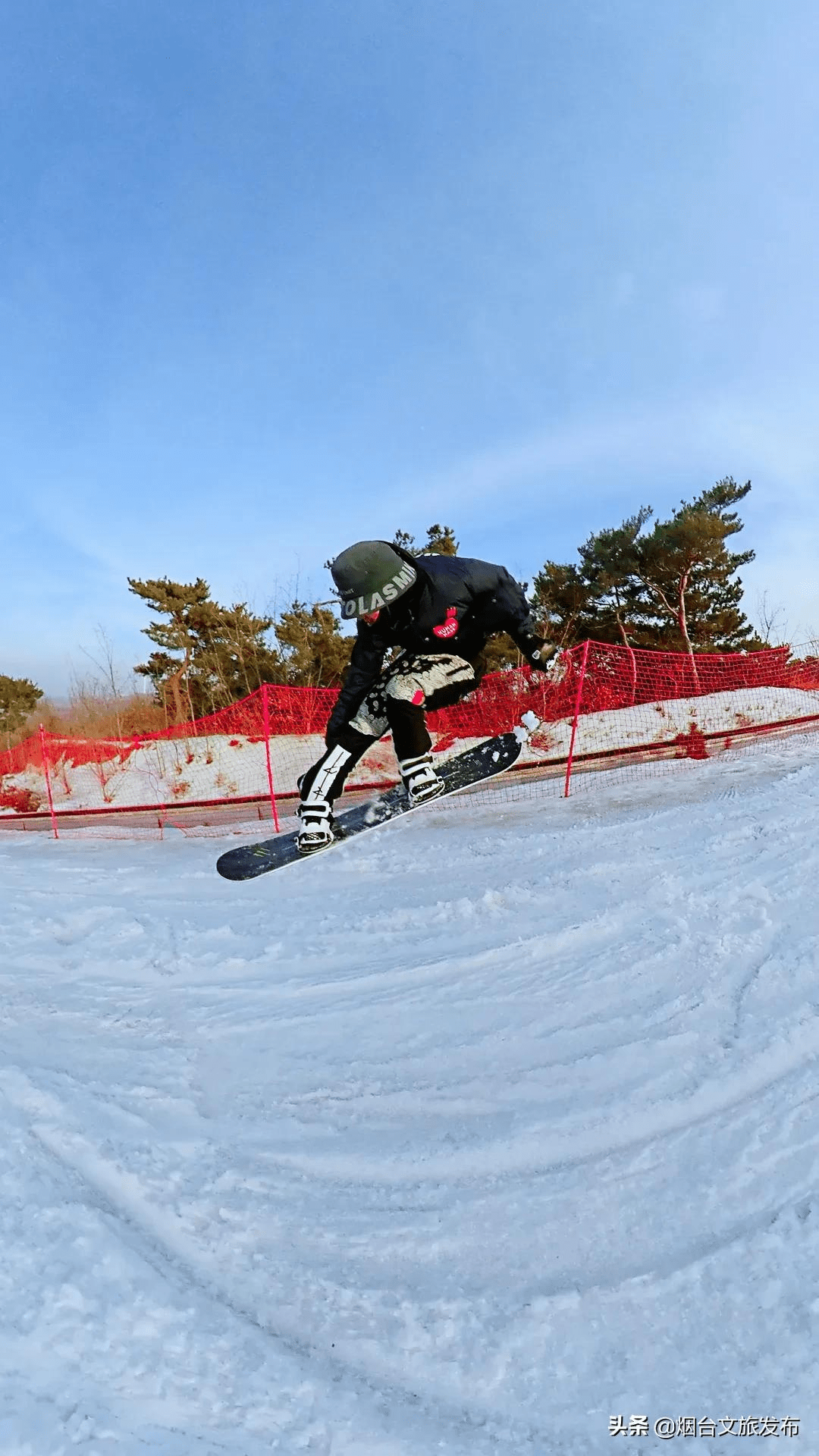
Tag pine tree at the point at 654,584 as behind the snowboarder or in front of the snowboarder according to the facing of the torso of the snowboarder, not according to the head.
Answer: behind

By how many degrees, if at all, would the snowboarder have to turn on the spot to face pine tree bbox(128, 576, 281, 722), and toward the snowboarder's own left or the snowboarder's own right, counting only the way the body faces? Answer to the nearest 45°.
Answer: approximately 135° to the snowboarder's own right
